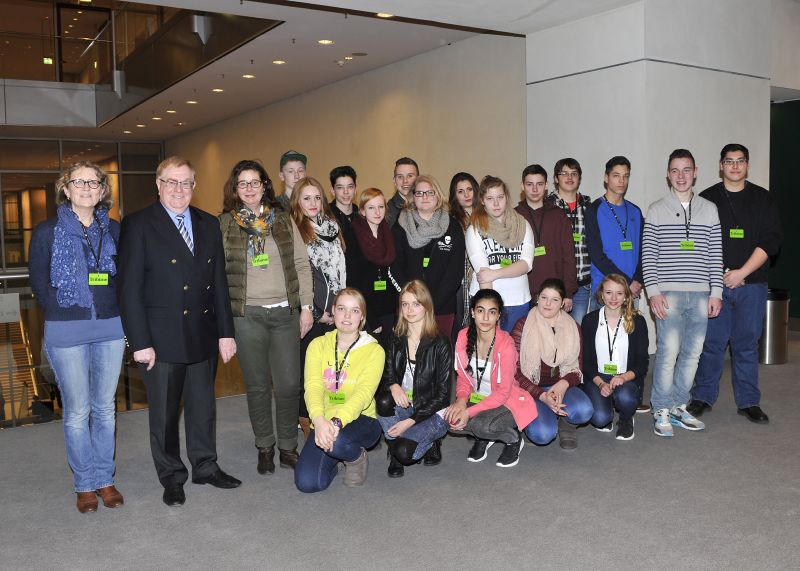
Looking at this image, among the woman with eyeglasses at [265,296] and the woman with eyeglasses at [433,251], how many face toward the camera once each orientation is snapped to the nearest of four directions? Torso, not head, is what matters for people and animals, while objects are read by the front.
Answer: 2

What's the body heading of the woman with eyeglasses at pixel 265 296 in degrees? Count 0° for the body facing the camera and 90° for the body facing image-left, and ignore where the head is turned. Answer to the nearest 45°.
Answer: approximately 0°

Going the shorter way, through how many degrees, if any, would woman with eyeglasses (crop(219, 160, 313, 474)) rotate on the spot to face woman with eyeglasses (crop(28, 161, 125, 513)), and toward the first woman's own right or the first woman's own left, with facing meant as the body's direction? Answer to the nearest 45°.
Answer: approximately 45° to the first woman's own right

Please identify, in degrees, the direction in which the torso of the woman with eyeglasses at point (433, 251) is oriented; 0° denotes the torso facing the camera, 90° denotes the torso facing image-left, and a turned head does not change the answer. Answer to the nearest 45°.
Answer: approximately 0°

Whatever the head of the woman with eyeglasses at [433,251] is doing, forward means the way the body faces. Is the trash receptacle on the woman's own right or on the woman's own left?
on the woman's own left

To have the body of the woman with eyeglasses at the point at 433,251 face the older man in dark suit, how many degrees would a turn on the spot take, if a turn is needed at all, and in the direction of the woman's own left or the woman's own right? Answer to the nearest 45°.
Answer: approximately 45° to the woman's own right

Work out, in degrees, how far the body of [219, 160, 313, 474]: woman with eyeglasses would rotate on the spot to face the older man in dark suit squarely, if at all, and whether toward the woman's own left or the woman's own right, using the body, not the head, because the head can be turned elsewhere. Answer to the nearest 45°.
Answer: approximately 45° to the woman's own right

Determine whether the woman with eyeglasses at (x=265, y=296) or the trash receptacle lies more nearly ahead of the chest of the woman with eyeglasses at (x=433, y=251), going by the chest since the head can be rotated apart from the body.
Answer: the woman with eyeglasses

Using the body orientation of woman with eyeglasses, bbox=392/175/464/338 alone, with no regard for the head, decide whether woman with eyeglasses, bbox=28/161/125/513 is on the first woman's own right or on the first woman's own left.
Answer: on the first woman's own right
